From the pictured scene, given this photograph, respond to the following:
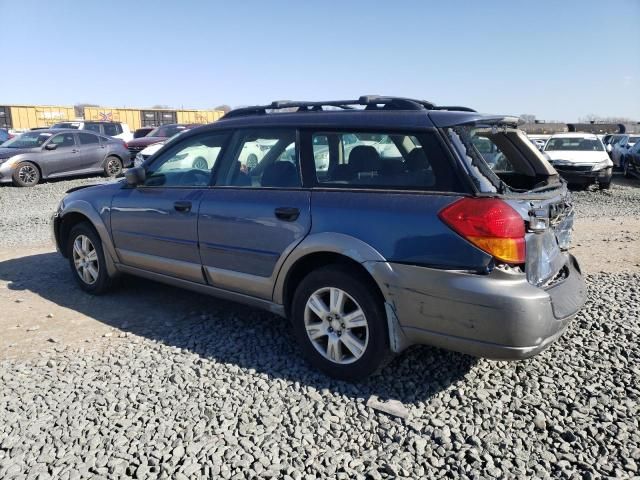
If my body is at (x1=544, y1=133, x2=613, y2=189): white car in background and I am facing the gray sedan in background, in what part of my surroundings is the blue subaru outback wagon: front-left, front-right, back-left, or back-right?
front-left

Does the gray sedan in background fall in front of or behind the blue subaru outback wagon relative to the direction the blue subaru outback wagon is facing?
in front

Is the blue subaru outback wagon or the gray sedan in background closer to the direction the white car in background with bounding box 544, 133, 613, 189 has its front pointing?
the blue subaru outback wagon

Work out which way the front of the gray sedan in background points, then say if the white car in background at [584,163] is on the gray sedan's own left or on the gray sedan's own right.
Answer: on the gray sedan's own left

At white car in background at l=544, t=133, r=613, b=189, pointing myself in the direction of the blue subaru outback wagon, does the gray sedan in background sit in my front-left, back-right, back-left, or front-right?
front-right

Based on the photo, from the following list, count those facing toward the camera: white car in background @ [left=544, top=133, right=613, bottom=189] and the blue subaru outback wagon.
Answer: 1

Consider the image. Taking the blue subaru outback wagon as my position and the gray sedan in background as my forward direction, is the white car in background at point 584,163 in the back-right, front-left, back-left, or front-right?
front-right

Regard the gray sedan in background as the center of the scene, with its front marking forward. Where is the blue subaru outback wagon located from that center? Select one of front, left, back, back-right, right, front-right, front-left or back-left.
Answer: front-left

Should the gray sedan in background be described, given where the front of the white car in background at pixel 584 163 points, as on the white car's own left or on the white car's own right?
on the white car's own right

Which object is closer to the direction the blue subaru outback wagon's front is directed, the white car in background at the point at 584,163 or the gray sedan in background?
the gray sedan in background

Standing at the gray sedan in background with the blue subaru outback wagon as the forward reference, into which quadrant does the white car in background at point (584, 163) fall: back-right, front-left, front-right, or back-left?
front-left

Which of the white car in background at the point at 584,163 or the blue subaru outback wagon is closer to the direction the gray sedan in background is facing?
the blue subaru outback wagon

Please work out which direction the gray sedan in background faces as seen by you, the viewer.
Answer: facing the viewer and to the left of the viewer

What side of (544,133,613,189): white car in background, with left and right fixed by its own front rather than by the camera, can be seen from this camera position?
front

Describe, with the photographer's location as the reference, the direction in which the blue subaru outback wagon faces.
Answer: facing away from the viewer and to the left of the viewer

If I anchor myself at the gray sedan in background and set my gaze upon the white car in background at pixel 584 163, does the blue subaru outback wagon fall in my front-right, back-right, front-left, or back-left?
front-right
